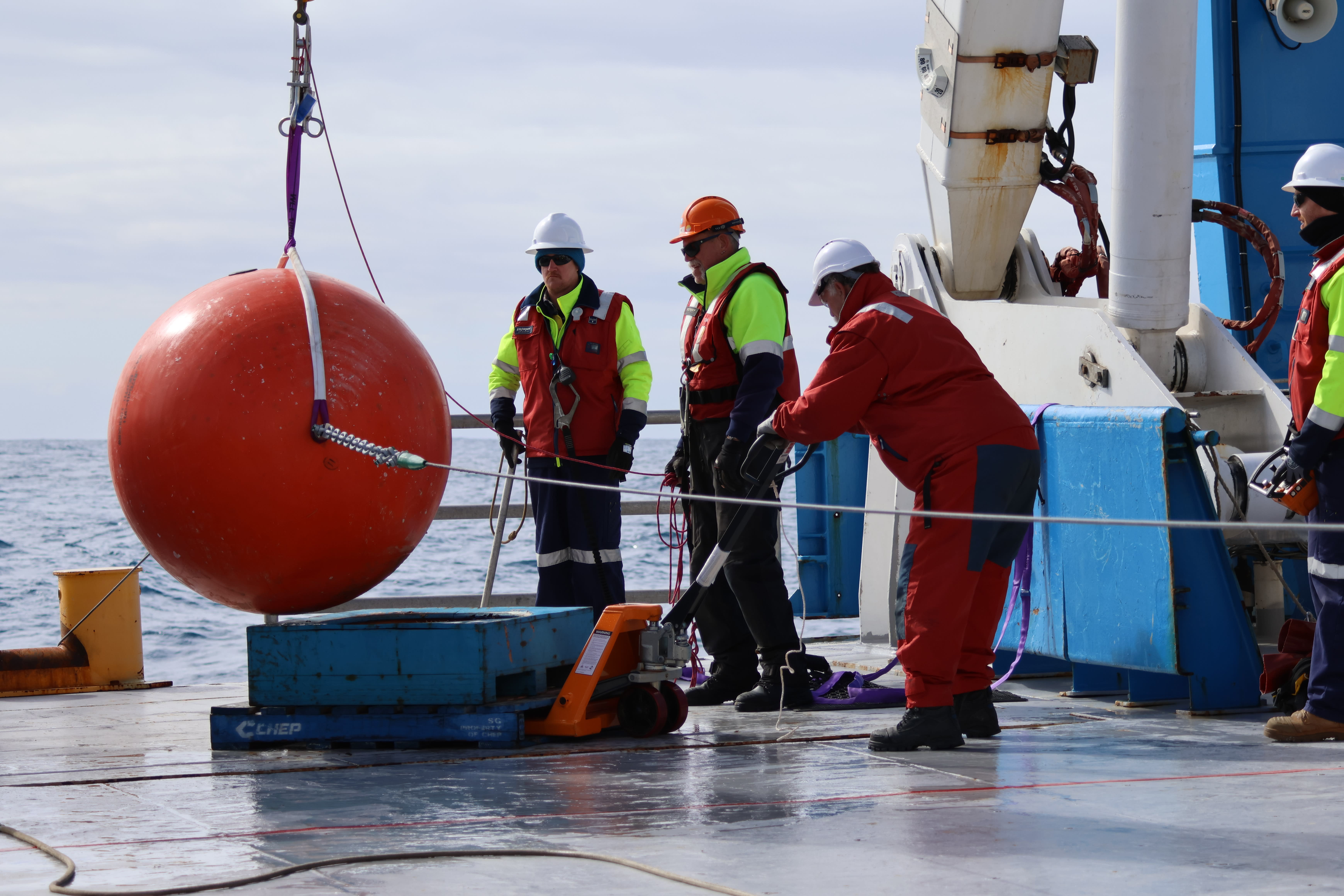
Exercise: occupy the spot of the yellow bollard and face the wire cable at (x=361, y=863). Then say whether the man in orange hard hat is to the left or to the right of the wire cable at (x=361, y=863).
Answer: left

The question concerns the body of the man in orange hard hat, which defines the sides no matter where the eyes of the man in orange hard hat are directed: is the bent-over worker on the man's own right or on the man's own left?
on the man's own left

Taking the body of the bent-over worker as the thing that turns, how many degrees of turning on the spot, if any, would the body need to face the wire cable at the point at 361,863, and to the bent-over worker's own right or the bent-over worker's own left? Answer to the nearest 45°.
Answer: approximately 45° to the bent-over worker's own left

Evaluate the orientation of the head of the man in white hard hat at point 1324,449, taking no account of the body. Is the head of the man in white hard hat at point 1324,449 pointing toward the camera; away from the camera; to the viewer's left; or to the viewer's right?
to the viewer's left

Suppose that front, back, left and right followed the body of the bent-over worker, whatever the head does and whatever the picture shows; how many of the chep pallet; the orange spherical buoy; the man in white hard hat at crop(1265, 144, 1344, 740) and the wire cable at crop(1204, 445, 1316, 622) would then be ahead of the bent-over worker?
2

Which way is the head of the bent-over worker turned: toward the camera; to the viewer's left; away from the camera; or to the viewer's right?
to the viewer's left

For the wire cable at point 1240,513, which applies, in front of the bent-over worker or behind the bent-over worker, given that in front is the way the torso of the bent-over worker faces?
behind

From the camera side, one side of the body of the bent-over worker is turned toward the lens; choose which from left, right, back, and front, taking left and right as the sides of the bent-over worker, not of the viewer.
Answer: left

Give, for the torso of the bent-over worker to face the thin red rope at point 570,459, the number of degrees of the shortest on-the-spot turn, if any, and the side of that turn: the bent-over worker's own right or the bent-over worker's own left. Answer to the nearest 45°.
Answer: approximately 45° to the bent-over worker's own right

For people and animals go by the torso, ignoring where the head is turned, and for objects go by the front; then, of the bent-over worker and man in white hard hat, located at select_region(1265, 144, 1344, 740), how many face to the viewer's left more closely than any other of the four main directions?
2

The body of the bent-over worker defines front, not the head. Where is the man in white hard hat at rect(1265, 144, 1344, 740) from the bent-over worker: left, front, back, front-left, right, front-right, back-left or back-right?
back

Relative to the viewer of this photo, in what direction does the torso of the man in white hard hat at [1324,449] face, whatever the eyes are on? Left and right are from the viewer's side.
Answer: facing to the left of the viewer
